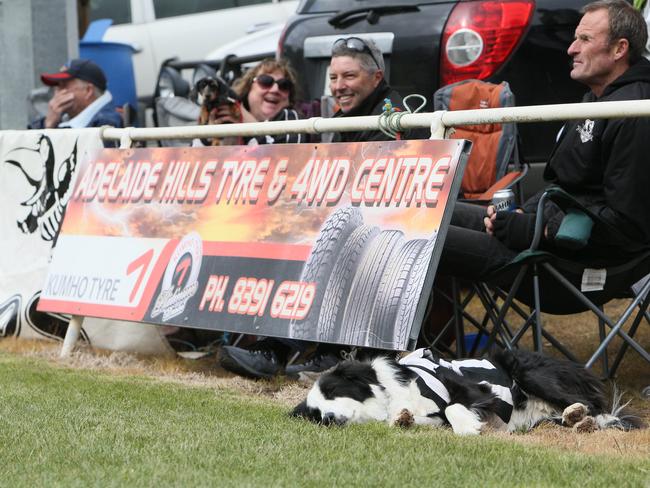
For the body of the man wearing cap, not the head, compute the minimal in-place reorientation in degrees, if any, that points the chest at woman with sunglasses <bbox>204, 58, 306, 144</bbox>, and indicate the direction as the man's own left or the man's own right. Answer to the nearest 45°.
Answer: approximately 135° to the man's own left

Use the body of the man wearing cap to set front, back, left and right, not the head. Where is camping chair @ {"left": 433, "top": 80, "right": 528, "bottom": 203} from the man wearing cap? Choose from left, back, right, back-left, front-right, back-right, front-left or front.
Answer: back-left

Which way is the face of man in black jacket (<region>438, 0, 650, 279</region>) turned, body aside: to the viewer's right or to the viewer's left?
to the viewer's left

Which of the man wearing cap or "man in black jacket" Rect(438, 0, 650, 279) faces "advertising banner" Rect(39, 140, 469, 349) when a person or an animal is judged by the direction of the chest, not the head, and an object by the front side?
the man in black jacket

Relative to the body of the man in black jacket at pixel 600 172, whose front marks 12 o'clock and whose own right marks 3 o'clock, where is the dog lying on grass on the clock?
The dog lying on grass is roughly at 10 o'clock from the man in black jacket.

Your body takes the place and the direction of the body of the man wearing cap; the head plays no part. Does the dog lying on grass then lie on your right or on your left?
on your left

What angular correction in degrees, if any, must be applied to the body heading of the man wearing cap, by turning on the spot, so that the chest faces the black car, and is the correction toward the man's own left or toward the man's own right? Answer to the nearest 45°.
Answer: approximately 135° to the man's own left

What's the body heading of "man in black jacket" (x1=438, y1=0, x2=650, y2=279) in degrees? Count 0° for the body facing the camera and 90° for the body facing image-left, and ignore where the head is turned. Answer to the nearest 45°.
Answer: approximately 90°
